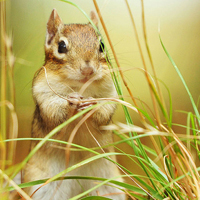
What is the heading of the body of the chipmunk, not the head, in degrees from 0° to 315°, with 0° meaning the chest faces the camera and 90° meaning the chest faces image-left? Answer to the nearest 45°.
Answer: approximately 0°
